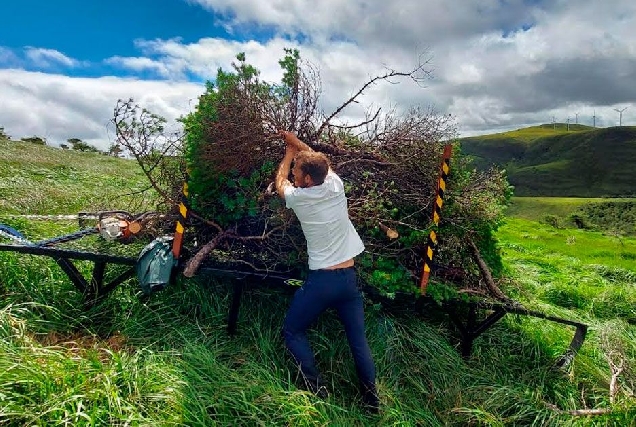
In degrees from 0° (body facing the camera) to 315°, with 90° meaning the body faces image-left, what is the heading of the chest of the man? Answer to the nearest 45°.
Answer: approximately 135°

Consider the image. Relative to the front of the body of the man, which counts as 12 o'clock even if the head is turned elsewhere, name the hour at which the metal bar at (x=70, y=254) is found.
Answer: The metal bar is roughly at 11 o'clock from the man.

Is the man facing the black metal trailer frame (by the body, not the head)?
yes

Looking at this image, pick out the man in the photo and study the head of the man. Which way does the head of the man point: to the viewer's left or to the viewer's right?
to the viewer's left
